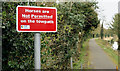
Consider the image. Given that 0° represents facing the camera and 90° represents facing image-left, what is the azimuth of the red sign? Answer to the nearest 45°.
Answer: approximately 0°
